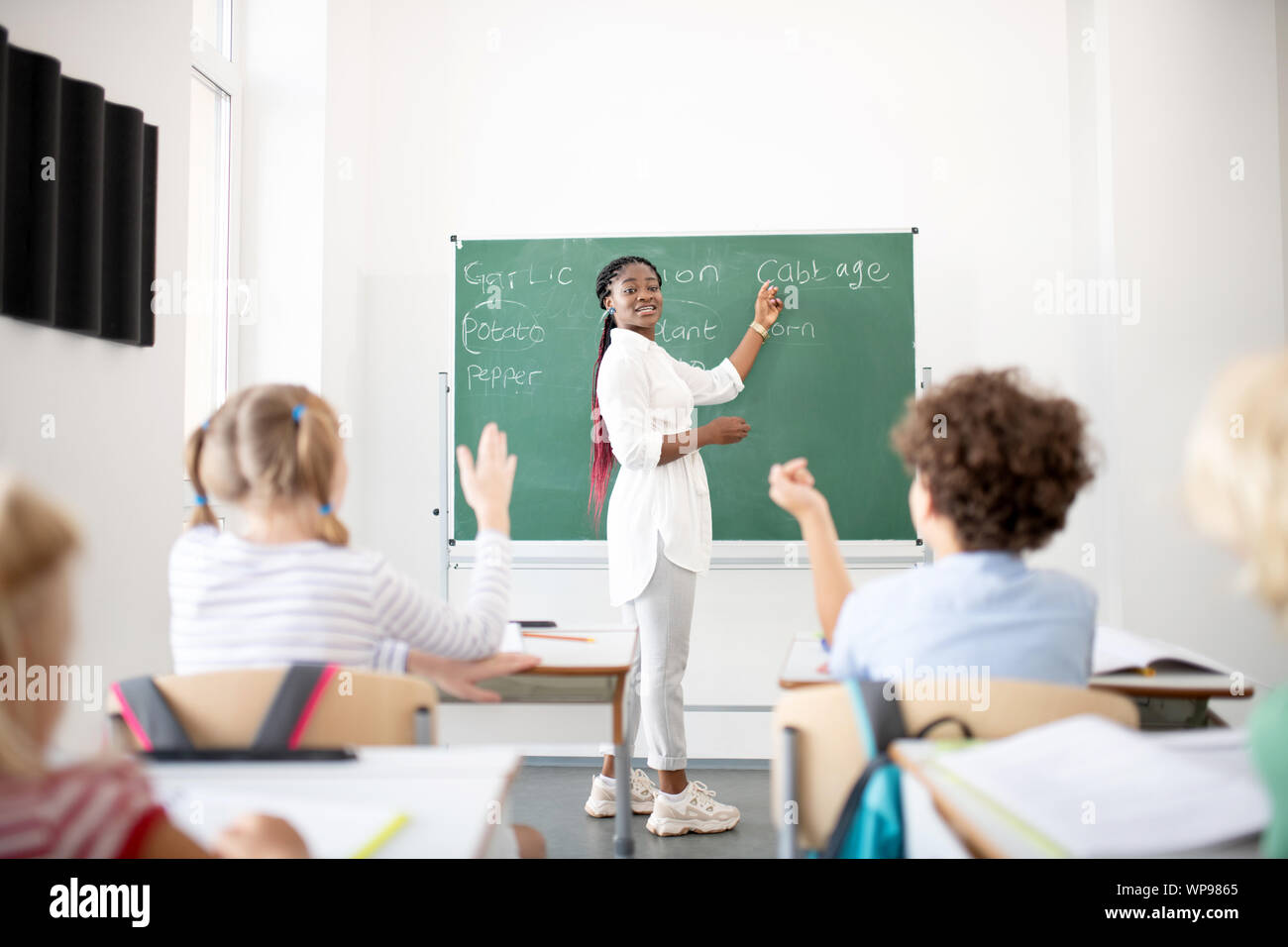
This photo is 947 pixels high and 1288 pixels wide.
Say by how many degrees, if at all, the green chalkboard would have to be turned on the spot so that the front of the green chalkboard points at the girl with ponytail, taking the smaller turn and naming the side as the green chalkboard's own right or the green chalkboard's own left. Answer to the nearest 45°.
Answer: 0° — it already faces them

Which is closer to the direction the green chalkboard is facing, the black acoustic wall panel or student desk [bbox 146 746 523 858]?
the student desk

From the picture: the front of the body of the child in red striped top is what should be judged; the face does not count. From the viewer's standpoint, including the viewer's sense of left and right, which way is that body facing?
facing away from the viewer and to the right of the viewer

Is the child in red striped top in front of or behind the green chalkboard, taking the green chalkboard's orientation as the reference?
in front

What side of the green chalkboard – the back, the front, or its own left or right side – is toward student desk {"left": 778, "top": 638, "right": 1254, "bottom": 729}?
front

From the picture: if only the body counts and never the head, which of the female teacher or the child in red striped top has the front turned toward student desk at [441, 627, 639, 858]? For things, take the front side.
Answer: the child in red striped top

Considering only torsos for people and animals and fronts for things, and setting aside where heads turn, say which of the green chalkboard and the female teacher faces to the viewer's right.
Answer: the female teacher

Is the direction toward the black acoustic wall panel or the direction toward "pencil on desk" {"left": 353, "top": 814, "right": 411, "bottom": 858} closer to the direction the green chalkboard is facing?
the pencil on desk

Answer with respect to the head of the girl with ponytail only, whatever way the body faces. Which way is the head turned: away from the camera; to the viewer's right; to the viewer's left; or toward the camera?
away from the camera

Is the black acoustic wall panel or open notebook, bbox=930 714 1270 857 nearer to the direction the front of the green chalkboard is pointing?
the open notebook

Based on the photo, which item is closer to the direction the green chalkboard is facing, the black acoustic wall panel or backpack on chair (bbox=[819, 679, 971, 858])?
the backpack on chair

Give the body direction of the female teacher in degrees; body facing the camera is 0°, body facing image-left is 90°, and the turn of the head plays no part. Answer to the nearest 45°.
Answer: approximately 270°
